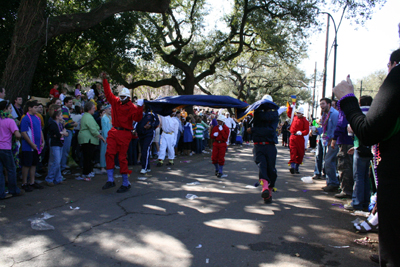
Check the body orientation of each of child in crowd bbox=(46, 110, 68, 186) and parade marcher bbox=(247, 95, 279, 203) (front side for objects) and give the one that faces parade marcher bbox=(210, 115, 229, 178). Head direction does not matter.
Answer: the child in crowd

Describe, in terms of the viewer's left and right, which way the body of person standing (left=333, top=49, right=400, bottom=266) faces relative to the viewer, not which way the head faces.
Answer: facing away from the viewer and to the left of the viewer

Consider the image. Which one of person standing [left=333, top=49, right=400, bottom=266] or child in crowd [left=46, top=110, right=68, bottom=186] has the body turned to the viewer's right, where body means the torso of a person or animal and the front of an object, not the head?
the child in crowd

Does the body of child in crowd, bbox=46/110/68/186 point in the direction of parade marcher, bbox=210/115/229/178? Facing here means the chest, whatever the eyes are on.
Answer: yes

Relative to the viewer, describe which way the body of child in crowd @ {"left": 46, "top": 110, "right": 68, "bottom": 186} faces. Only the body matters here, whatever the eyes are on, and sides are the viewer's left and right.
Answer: facing to the right of the viewer
